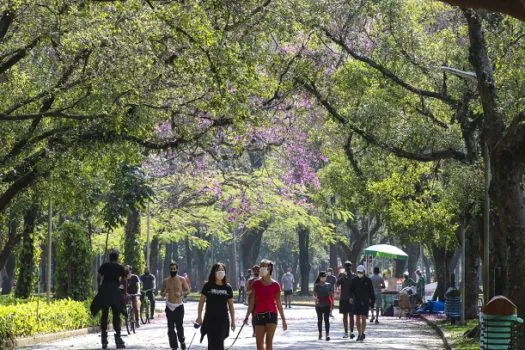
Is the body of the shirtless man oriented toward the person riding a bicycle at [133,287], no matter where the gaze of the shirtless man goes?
no

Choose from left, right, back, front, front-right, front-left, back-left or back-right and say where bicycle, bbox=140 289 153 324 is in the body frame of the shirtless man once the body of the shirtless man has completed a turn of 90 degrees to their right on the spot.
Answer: right

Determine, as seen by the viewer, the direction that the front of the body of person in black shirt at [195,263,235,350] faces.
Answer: toward the camera

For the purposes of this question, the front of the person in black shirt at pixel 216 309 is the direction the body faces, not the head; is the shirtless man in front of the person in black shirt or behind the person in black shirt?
behind

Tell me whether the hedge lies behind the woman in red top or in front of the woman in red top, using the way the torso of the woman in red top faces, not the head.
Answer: behind

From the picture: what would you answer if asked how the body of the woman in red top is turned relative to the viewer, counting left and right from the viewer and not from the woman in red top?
facing the viewer

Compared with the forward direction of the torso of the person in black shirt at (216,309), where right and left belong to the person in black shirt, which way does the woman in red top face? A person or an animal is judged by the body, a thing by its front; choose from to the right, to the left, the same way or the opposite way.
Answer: the same way

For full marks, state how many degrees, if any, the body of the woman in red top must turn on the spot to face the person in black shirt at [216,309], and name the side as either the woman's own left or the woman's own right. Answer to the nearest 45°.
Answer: approximately 45° to the woman's own right

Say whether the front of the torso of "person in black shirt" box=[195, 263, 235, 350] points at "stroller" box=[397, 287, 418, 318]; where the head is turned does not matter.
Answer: no
